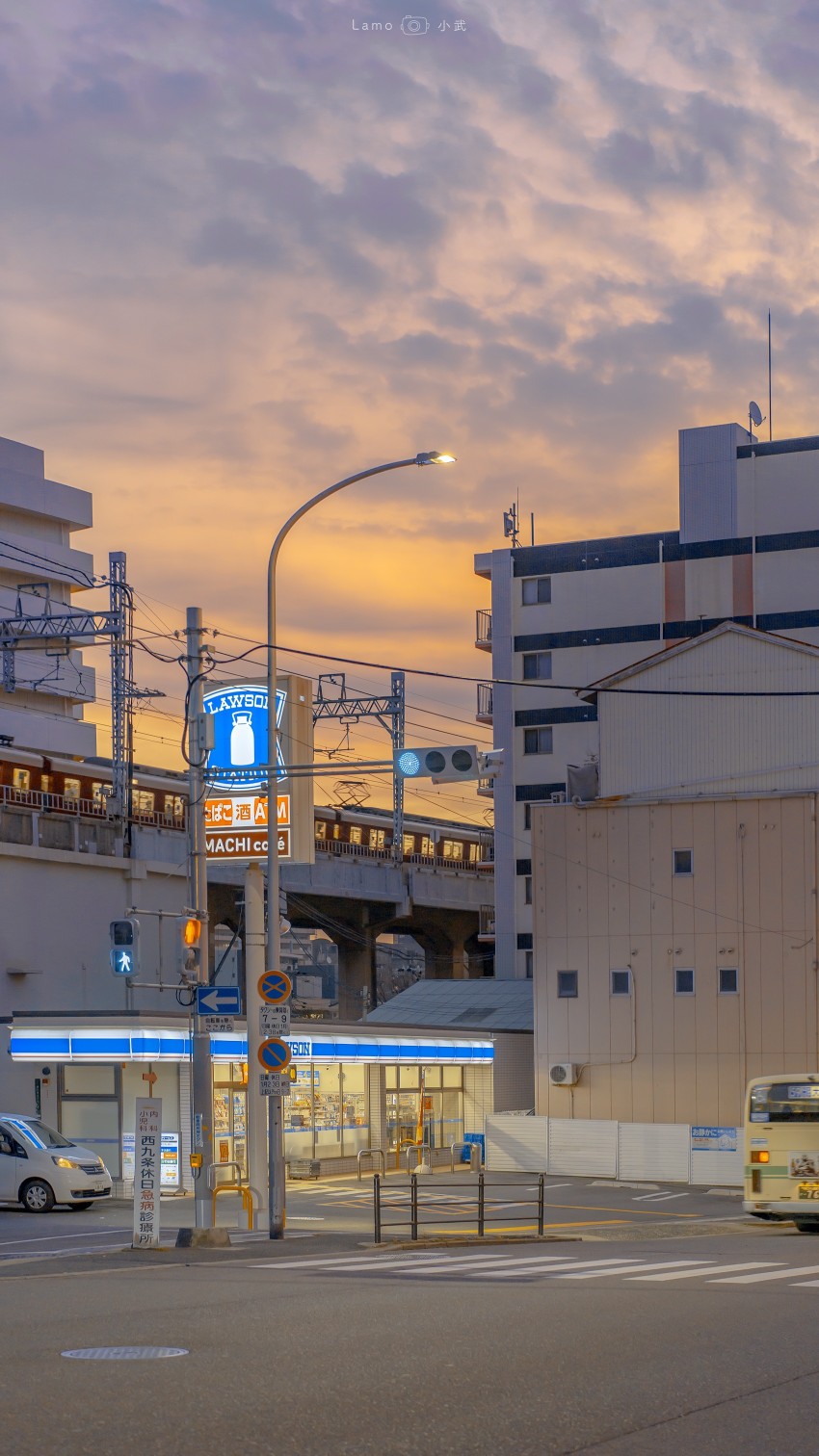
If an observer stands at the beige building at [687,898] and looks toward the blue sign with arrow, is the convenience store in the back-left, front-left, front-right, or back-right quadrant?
front-right

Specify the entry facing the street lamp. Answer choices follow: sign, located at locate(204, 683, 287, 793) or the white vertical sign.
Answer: the sign

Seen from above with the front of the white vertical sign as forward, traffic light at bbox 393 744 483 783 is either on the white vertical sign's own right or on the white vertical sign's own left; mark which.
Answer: on the white vertical sign's own left

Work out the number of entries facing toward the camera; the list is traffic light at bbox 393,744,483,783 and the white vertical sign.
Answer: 2

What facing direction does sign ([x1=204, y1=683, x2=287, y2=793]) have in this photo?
toward the camera

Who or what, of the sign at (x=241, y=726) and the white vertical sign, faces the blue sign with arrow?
the sign

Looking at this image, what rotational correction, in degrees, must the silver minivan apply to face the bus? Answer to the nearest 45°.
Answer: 0° — it already faces it

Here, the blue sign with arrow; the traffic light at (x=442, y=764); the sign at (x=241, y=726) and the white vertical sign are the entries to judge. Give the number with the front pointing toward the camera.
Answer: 4

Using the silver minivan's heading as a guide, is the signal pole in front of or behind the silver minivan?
in front

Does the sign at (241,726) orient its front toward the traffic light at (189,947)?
yes

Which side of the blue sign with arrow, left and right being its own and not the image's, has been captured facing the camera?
front
